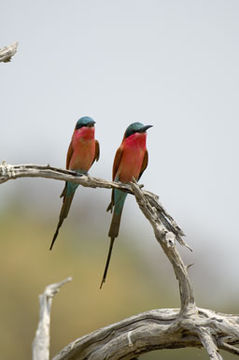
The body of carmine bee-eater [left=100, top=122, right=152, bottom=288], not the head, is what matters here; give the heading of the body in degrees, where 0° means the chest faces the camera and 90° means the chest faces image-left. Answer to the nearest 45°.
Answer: approximately 315°

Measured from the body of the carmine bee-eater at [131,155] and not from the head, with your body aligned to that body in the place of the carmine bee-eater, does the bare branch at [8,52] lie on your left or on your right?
on your right

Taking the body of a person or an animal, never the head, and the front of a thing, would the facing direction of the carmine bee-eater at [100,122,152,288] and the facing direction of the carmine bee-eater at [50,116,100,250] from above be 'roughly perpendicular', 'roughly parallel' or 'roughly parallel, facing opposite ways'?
roughly parallel

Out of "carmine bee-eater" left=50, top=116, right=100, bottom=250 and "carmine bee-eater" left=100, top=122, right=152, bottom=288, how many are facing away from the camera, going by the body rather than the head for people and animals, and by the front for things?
0
